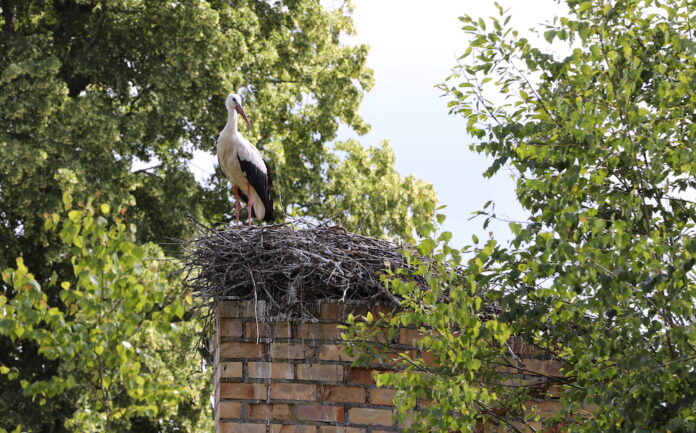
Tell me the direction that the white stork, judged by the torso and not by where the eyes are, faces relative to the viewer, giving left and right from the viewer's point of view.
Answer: facing the viewer and to the left of the viewer

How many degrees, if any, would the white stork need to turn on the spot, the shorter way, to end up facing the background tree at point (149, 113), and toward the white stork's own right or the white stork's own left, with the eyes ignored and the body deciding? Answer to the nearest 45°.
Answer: approximately 135° to the white stork's own right
